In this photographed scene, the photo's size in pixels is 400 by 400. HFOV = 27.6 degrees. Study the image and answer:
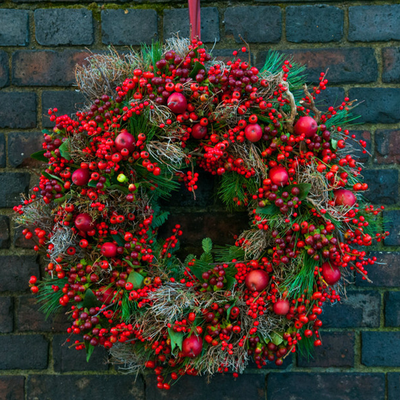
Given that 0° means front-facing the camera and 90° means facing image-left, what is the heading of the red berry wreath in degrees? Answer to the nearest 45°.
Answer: approximately 0°
